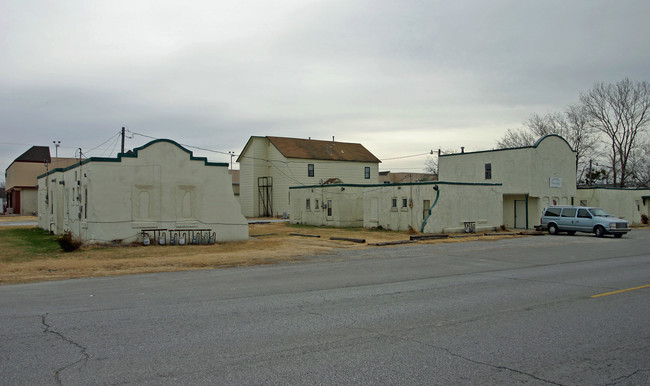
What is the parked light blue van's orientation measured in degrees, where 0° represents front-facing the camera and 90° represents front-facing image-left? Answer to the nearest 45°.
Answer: approximately 315°

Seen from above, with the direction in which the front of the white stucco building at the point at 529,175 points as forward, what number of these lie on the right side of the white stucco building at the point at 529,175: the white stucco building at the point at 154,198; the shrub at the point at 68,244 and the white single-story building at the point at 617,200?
2

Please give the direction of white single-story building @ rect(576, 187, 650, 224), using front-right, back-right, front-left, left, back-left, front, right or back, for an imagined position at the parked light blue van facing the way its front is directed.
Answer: back-left

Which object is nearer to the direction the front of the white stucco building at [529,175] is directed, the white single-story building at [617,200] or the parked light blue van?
the parked light blue van

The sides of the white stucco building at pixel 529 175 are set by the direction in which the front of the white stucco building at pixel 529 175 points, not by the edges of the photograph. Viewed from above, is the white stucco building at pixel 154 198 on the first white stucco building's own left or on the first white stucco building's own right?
on the first white stucco building's own right

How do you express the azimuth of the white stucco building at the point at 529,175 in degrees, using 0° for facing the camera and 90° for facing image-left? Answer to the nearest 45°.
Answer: approximately 315°
